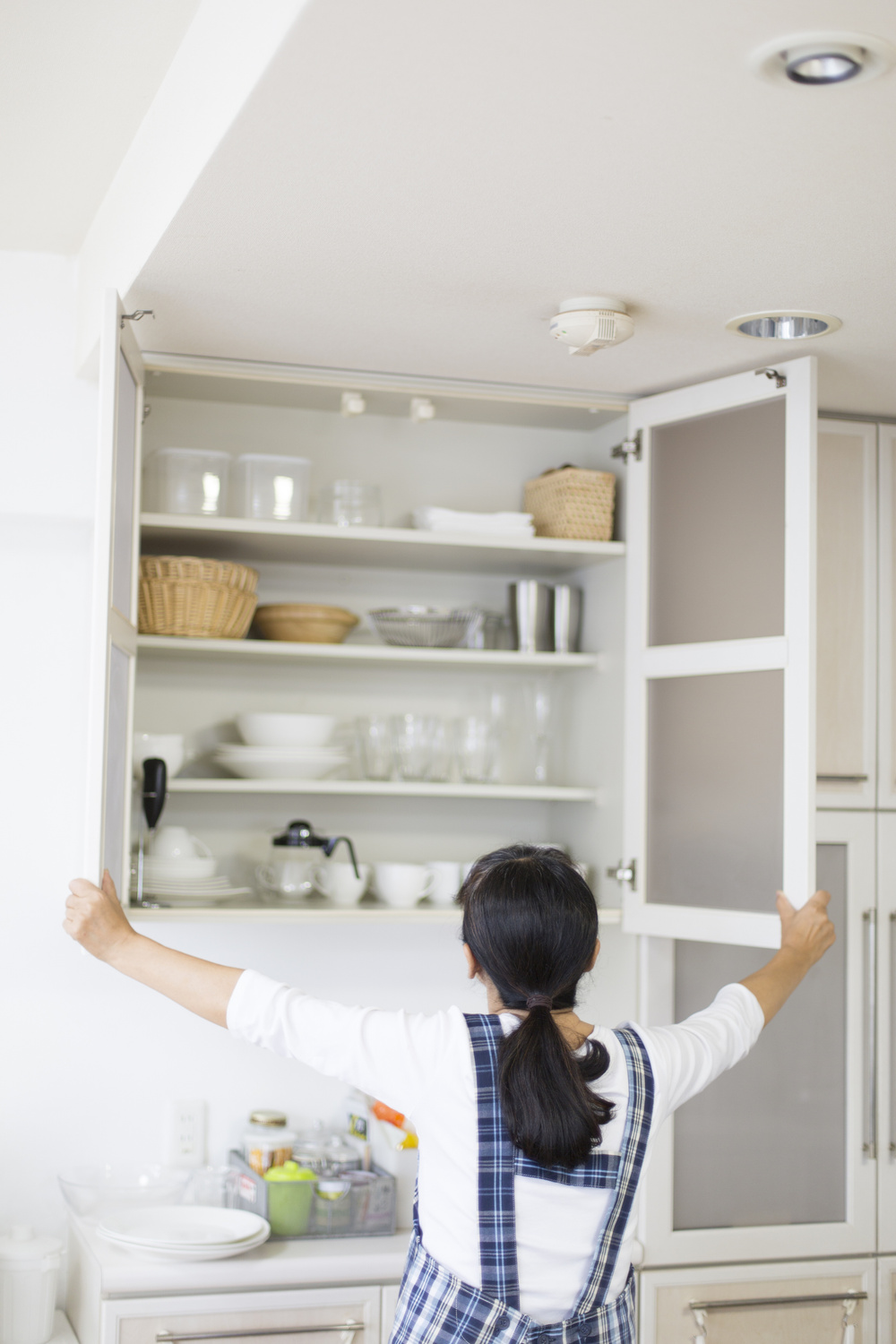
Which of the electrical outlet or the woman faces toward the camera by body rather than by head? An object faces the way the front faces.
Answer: the electrical outlet

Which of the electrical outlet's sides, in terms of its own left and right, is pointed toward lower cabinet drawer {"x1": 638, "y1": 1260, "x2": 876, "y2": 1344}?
left

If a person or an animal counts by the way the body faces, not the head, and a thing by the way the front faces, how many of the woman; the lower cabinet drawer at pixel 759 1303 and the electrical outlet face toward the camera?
2

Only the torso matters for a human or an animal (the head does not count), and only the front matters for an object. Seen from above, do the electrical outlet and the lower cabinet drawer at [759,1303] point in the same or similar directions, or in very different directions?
same or similar directions

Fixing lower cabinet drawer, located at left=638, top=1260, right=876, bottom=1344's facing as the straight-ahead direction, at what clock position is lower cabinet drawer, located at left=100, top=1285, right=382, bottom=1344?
lower cabinet drawer, located at left=100, top=1285, right=382, bottom=1344 is roughly at 2 o'clock from lower cabinet drawer, located at left=638, top=1260, right=876, bottom=1344.

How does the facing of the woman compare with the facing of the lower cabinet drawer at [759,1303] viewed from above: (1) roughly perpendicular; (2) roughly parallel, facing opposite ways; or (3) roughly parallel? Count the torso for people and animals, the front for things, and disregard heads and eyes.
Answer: roughly parallel, facing opposite ways

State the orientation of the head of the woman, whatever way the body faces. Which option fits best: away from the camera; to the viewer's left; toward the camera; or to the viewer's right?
away from the camera

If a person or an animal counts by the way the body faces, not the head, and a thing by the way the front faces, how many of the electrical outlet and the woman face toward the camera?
1

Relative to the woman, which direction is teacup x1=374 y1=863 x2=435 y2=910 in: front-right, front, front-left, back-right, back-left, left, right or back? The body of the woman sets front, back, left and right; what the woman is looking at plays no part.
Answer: front

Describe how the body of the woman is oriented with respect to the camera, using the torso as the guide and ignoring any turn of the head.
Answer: away from the camera

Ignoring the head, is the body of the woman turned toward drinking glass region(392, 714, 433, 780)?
yes

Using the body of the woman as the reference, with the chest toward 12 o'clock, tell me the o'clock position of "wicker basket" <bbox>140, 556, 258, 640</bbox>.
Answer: The wicker basket is roughly at 11 o'clock from the woman.

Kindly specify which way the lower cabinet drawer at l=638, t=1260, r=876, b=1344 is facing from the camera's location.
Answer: facing the viewer

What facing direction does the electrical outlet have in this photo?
toward the camera
